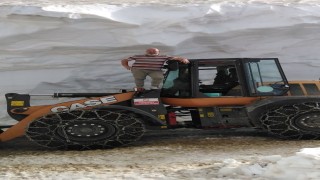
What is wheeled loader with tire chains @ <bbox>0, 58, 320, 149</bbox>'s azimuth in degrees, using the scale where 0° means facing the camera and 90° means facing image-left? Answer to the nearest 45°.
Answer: approximately 90°
